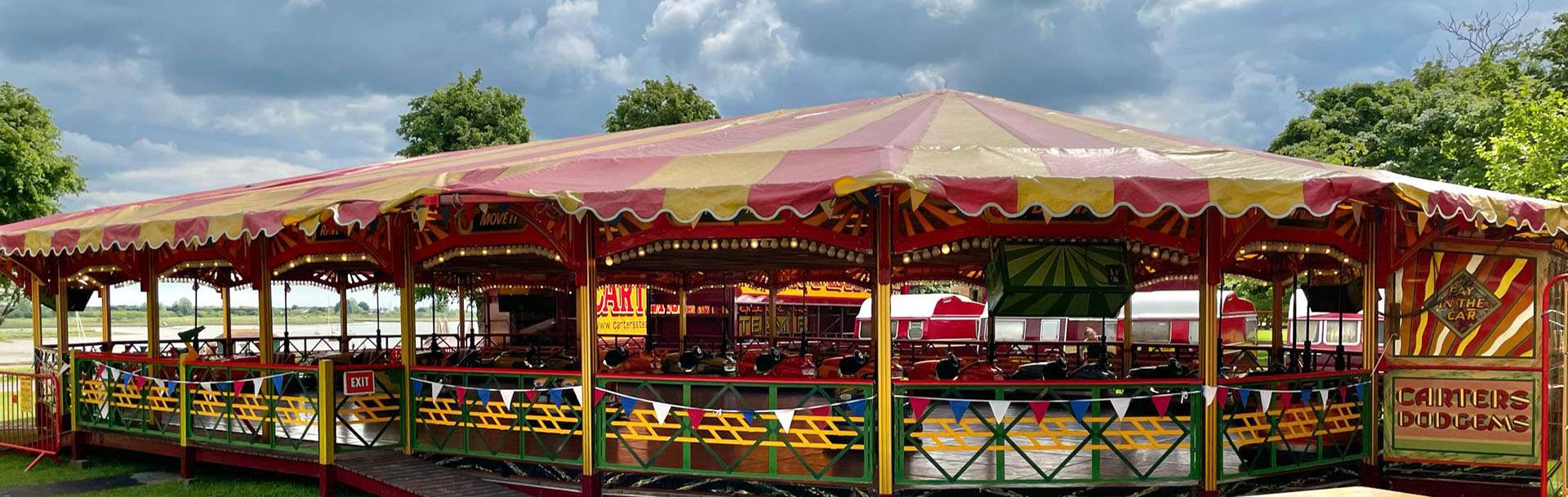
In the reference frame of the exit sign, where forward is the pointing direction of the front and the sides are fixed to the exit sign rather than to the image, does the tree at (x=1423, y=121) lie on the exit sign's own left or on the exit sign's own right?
on the exit sign's own left

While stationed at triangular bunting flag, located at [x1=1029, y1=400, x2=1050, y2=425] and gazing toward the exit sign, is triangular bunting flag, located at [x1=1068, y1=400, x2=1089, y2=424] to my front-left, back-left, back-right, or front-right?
back-right

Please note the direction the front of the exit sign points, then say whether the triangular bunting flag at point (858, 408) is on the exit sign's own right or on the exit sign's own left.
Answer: on the exit sign's own left

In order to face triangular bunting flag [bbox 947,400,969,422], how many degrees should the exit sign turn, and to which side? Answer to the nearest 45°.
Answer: approximately 45° to its left

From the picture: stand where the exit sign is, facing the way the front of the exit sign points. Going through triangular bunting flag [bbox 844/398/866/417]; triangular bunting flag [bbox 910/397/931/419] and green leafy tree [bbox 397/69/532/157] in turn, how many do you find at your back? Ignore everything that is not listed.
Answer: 1

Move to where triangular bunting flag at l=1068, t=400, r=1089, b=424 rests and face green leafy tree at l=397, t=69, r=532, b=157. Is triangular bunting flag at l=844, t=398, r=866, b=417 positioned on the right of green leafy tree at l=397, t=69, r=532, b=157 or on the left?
left

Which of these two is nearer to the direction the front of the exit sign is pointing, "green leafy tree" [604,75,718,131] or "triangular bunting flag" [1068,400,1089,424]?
the triangular bunting flag

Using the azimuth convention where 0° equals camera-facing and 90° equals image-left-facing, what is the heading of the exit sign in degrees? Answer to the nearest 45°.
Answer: approximately 0°

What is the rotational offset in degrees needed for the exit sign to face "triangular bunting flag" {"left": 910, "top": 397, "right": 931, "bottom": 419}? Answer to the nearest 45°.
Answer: approximately 45° to its left

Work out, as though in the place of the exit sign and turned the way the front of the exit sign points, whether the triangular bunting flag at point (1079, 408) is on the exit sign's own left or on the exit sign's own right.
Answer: on the exit sign's own left

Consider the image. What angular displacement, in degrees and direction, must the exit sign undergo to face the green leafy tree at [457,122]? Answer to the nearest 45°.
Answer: approximately 180°

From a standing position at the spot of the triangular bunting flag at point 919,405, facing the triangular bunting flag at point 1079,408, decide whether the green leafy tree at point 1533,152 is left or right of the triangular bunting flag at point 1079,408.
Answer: left
